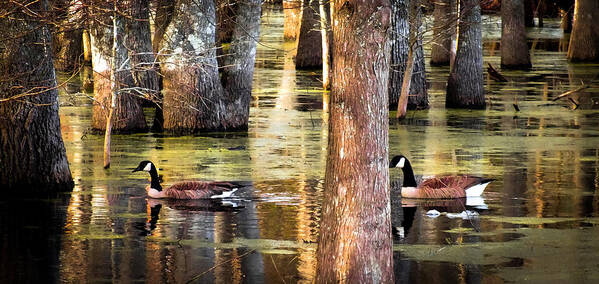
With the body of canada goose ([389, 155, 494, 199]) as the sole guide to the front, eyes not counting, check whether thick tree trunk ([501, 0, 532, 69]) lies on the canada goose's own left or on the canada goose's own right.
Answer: on the canada goose's own right

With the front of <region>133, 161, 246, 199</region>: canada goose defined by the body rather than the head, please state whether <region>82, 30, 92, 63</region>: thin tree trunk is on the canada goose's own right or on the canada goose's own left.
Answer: on the canada goose's own right

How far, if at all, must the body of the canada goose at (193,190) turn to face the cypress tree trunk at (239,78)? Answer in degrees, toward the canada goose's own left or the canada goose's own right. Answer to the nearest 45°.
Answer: approximately 90° to the canada goose's own right

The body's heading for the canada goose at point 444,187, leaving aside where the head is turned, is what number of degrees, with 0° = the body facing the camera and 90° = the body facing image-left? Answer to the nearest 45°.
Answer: approximately 90°

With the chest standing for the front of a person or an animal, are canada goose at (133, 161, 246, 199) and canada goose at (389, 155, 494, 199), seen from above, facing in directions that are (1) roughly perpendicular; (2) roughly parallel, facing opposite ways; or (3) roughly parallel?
roughly parallel

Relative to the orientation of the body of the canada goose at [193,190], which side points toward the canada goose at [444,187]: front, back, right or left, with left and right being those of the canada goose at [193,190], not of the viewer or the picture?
back

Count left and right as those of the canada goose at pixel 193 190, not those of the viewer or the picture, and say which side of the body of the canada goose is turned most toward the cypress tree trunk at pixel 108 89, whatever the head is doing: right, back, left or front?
right

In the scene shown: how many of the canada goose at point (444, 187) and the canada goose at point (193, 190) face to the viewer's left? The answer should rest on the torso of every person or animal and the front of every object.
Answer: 2

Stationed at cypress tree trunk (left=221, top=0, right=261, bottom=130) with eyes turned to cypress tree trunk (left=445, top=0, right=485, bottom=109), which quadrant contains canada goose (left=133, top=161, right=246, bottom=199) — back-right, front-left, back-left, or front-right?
back-right

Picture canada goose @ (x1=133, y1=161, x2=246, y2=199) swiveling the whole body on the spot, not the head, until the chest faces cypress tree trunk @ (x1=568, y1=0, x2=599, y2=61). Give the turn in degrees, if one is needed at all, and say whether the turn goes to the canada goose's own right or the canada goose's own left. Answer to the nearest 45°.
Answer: approximately 135° to the canada goose's own right

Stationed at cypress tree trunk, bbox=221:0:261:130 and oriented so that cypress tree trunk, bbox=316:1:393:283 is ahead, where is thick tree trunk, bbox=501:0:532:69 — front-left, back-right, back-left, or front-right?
back-left

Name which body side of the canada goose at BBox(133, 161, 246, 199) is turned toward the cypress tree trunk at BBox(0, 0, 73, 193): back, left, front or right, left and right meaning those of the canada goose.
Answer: front

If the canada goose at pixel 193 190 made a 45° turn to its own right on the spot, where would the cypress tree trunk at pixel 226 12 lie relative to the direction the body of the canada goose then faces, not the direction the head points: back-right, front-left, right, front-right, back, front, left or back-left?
front-right

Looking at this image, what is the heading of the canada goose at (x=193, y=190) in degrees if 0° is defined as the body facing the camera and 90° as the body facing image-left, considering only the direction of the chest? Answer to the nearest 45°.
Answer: approximately 90°
